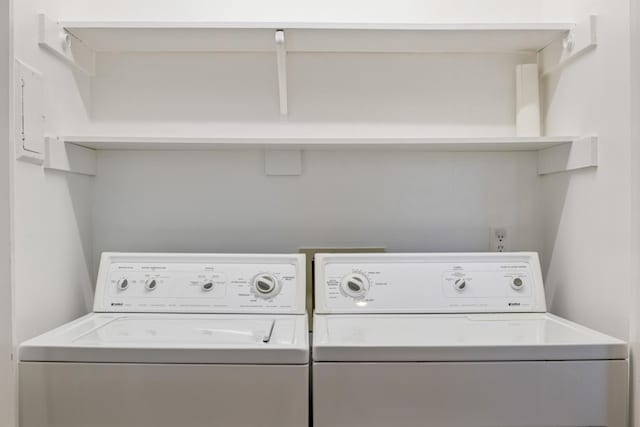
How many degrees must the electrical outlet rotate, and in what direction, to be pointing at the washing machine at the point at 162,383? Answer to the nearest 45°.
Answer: approximately 45° to its right

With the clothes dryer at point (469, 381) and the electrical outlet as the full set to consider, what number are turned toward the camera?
2

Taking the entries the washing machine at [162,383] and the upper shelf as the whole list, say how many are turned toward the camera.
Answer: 2

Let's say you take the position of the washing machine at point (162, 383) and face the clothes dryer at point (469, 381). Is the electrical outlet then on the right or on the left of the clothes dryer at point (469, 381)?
left

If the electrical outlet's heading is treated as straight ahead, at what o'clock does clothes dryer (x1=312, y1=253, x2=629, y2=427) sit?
The clothes dryer is roughly at 12 o'clock from the electrical outlet.

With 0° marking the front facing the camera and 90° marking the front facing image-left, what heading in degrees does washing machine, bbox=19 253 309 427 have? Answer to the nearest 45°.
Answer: approximately 0°

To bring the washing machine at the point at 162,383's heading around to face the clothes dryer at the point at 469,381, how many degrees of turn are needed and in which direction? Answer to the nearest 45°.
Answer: approximately 90° to its left

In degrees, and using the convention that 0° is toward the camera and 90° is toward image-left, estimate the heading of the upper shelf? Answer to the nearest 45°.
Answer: approximately 0°
